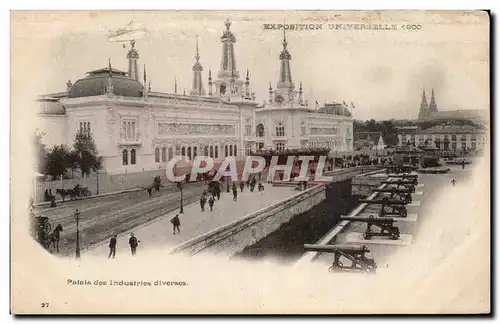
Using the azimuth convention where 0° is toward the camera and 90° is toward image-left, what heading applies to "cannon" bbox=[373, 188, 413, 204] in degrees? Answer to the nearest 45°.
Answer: approximately 90°

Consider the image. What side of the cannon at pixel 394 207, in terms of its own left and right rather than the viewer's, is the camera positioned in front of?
left

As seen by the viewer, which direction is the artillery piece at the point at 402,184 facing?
to the viewer's left
